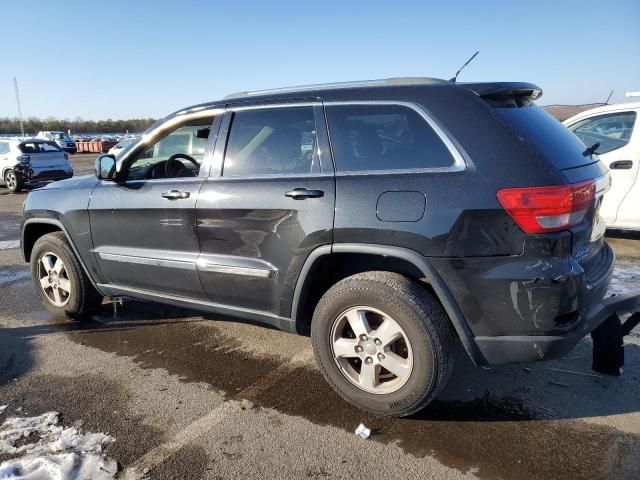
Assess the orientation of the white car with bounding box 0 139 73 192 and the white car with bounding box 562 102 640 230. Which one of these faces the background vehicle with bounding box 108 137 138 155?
the white car with bounding box 562 102 640 230

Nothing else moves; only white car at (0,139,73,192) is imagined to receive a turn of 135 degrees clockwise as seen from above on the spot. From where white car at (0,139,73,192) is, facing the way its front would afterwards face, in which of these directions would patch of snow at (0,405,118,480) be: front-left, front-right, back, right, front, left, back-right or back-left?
right

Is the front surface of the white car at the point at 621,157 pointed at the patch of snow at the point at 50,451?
no

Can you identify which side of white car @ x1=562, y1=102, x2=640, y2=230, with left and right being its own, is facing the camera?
left

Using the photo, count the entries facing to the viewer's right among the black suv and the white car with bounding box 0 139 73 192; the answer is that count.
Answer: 0

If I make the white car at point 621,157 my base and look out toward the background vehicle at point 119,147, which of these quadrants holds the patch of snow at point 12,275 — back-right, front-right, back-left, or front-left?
front-left

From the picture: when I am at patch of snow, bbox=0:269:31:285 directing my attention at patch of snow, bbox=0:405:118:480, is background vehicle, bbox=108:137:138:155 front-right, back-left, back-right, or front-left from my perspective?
back-left

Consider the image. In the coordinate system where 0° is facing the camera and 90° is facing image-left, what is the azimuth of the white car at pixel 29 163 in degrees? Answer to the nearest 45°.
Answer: approximately 135°

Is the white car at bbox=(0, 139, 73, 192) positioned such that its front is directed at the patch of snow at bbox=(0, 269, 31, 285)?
no

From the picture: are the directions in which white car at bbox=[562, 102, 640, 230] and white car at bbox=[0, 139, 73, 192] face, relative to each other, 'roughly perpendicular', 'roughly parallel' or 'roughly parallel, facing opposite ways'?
roughly parallel

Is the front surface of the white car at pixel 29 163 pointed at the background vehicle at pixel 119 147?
no

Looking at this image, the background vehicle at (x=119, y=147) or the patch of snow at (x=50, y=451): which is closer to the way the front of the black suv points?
the background vehicle

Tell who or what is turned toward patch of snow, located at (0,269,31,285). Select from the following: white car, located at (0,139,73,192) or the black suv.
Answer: the black suv

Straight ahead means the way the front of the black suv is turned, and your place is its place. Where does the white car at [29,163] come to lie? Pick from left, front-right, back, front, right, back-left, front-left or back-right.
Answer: front

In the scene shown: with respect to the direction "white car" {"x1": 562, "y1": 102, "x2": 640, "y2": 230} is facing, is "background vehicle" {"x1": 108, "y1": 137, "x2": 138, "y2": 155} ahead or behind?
ahead

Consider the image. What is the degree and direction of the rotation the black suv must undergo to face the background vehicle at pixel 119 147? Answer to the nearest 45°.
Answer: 0° — it already faces it

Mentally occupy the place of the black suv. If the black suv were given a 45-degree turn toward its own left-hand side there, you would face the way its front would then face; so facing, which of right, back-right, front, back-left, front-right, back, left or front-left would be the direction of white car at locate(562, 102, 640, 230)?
back-right
